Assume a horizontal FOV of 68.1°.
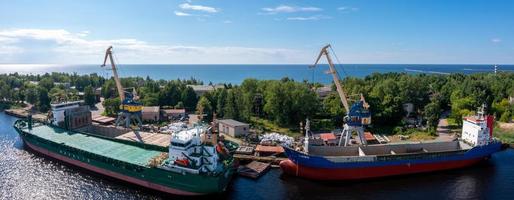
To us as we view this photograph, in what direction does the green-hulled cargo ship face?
facing away from the viewer and to the left of the viewer

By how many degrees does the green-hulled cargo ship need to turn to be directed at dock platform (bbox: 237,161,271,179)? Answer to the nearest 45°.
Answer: approximately 135° to its right

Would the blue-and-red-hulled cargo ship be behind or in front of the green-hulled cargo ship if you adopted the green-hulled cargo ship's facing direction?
behind
